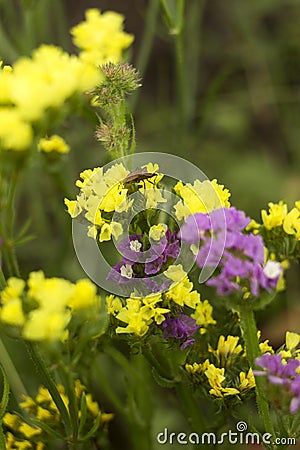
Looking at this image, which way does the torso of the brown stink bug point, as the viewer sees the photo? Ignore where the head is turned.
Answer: to the viewer's right
